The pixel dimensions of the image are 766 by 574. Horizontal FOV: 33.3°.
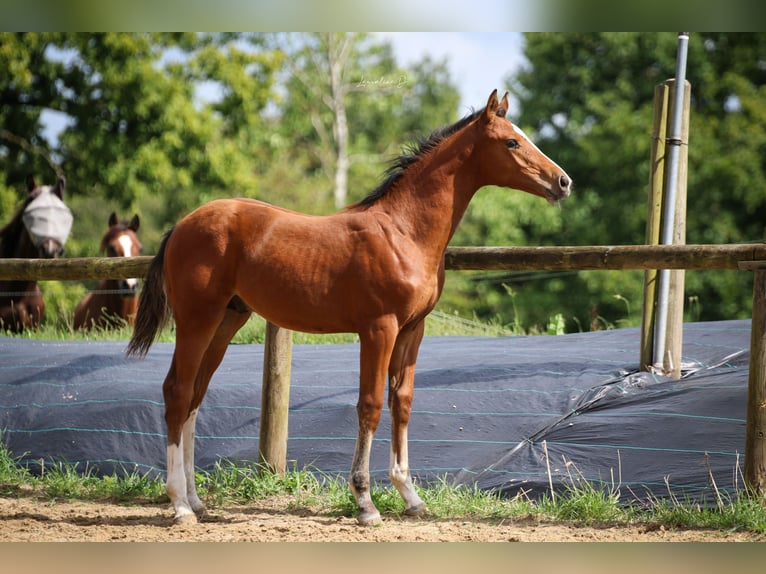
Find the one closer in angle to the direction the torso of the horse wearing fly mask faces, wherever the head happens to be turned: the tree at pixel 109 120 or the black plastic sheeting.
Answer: the black plastic sheeting

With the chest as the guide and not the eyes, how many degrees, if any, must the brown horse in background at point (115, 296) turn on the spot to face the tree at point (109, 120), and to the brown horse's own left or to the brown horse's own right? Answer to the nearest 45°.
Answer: approximately 135° to the brown horse's own left

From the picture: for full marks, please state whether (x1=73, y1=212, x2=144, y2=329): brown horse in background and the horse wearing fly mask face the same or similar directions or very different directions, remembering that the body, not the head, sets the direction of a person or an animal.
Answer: same or similar directions

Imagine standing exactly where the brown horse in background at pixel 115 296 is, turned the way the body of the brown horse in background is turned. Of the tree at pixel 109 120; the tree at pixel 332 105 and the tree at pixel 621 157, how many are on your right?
0

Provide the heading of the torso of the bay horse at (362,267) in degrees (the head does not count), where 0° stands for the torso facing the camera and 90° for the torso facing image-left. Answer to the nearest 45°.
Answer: approximately 270°

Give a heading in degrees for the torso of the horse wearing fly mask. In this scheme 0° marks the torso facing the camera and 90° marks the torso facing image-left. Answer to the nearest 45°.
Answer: approximately 315°

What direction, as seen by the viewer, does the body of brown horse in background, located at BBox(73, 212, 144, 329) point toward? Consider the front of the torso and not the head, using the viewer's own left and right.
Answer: facing the viewer and to the right of the viewer

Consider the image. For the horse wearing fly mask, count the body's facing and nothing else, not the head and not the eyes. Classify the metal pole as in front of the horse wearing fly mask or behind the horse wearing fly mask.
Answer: in front

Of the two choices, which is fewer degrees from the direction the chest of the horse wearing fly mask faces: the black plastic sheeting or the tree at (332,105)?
the black plastic sheeting

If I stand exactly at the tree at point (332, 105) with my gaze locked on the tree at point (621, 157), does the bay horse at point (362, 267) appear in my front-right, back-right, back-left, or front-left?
front-right

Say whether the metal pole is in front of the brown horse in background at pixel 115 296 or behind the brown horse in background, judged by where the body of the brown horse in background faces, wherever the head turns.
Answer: in front

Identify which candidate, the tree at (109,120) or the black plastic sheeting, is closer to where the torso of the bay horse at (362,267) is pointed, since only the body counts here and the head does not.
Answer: the black plastic sheeting
